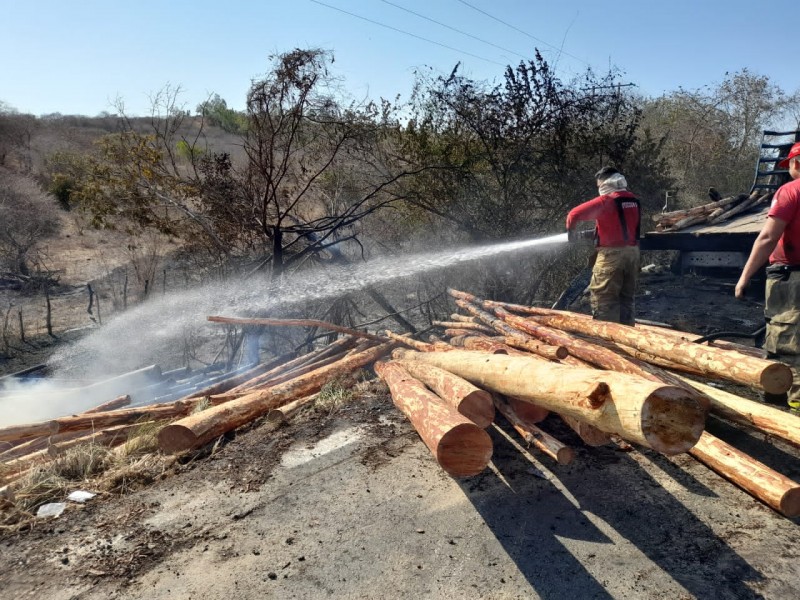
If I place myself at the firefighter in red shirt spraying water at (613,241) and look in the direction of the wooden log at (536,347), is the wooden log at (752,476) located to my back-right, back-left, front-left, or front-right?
front-left

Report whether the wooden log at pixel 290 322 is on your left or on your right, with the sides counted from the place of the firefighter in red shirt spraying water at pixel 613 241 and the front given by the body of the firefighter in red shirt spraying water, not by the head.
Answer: on your left

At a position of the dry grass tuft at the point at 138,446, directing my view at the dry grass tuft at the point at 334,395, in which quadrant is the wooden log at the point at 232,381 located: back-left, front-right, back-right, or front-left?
front-left

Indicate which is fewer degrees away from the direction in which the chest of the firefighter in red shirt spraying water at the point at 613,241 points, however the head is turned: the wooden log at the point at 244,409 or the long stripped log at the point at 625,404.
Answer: the wooden log

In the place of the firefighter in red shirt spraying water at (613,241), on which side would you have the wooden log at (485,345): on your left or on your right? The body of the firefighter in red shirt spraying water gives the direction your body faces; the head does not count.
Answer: on your left

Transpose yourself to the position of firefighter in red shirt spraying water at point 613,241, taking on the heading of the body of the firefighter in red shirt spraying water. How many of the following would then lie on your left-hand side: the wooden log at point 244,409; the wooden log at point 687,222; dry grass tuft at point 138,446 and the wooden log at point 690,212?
2

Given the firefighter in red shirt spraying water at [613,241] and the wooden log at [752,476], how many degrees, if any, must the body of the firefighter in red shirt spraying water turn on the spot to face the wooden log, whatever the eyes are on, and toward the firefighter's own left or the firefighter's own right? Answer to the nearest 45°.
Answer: approximately 135° to the firefighter's own left

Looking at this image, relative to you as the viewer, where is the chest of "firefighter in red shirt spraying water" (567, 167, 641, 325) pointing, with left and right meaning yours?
facing away from the viewer and to the left of the viewer

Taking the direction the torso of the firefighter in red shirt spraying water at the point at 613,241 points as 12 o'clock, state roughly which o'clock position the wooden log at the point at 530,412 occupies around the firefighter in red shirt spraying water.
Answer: The wooden log is roughly at 8 o'clock from the firefighter in red shirt spraying water.

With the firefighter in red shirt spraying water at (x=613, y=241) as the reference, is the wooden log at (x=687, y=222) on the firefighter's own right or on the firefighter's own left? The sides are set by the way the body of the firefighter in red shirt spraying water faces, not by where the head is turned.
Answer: on the firefighter's own right

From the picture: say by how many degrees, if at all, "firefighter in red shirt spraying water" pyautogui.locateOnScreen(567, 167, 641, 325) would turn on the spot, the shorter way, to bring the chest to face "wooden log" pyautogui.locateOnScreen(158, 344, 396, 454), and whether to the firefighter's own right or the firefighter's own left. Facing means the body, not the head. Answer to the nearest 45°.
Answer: approximately 90° to the firefighter's own left
